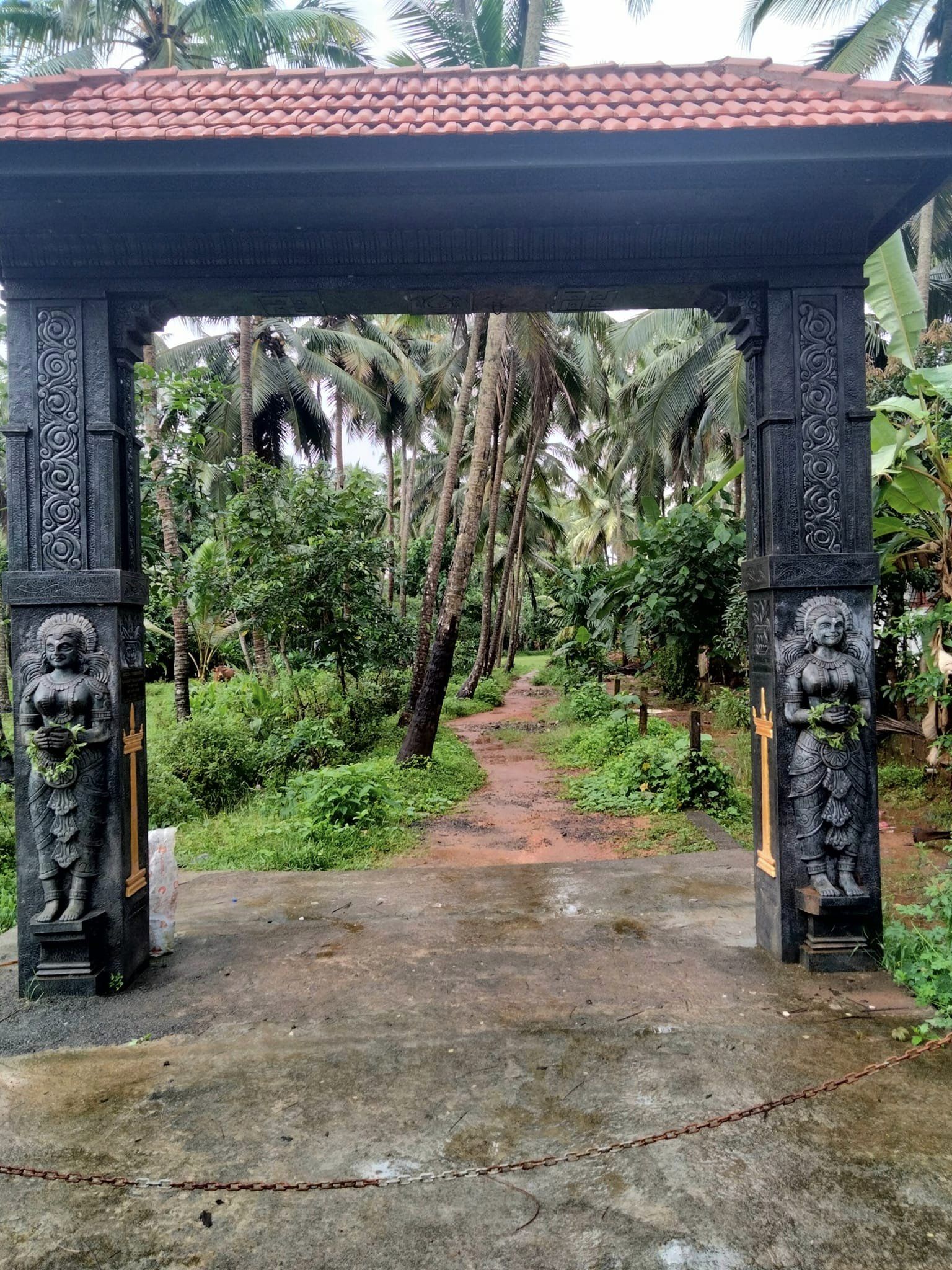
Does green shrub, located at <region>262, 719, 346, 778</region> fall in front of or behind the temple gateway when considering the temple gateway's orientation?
behind

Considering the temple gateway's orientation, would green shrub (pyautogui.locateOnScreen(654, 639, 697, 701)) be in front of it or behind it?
behind

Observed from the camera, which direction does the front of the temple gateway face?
facing the viewer

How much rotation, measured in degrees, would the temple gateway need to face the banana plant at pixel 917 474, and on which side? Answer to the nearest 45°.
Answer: approximately 135° to its left

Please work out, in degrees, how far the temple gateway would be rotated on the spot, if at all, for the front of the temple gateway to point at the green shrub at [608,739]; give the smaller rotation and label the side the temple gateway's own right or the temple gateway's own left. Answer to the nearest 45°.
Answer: approximately 180°

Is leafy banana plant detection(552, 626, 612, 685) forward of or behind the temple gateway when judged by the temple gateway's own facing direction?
behind

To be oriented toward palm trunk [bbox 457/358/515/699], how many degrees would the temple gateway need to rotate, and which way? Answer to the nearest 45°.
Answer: approximately 180°

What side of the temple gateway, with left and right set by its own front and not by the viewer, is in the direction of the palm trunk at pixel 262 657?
back

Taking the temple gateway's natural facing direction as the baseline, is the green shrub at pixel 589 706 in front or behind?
behind

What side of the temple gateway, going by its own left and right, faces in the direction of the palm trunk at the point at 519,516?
back

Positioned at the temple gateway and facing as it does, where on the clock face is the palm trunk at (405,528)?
The palm trunk is roughly at 6 o'clock from the temple gateway.

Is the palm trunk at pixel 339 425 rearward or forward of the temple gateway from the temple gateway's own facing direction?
rearward
